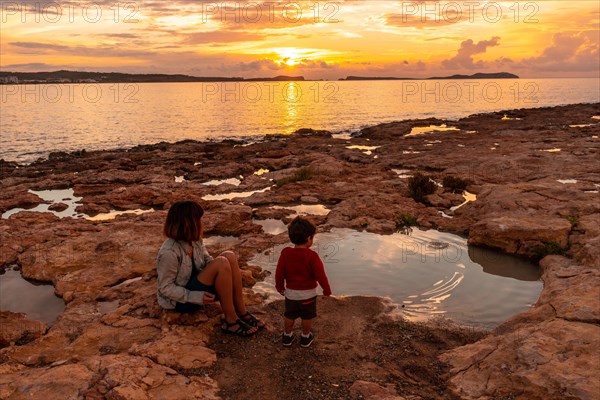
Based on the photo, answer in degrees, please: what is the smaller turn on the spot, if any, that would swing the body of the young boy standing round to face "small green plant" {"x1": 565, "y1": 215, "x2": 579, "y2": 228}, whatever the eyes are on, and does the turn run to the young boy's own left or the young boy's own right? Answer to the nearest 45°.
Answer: approximately 45° to the young boy's own right

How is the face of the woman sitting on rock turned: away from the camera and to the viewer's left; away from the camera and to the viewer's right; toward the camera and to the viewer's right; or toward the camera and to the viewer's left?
away from the camera and to the viewer's right

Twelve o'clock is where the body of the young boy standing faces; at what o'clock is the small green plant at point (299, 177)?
The small green plant is roughly at 12 o'clock from the young boy standing.

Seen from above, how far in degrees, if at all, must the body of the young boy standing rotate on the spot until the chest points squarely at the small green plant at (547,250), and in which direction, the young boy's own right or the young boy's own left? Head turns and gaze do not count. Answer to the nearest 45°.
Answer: approximately 45° to the young boy's own right

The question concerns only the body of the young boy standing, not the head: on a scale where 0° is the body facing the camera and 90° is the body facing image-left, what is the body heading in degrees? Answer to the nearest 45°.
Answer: approximately 180°
